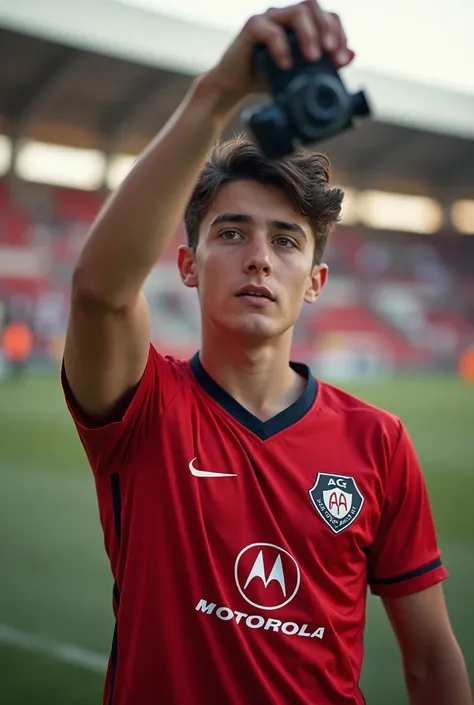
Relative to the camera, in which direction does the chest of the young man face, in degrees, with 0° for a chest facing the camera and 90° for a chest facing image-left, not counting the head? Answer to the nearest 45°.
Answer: approximately 0°
